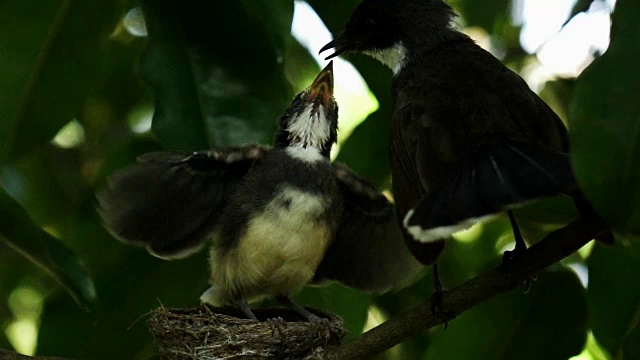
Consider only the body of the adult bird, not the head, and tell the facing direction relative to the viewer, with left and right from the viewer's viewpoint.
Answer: facing away from the viewer and to the left of the viewer

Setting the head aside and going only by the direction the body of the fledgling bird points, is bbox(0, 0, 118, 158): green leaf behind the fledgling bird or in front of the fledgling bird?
behind

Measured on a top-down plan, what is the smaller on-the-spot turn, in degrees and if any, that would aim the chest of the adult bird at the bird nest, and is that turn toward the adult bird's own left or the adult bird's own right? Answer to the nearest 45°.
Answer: approximately 45° to the adult bird's own left

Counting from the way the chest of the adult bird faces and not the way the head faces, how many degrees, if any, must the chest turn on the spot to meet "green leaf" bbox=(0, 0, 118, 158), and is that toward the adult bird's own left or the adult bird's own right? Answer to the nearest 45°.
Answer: approximately 45° to the adult bird's own left

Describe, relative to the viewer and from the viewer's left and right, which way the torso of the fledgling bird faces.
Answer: facing the viewer and to the right of the viewer
